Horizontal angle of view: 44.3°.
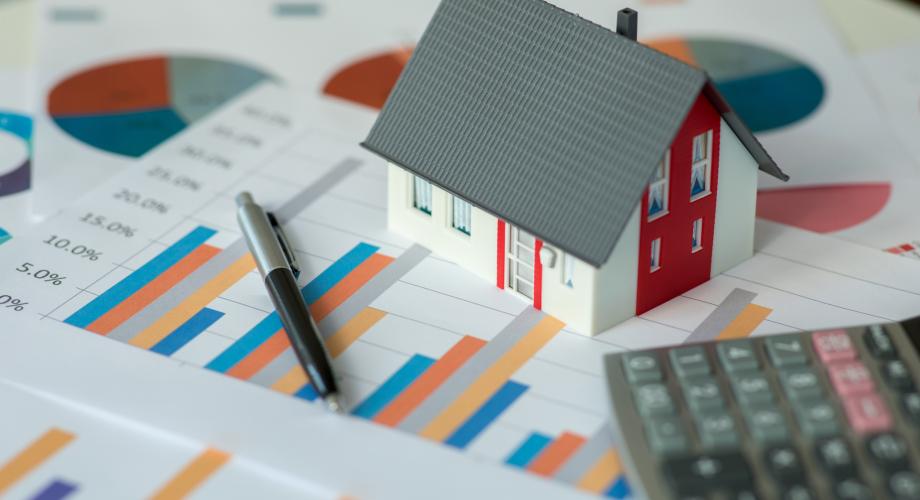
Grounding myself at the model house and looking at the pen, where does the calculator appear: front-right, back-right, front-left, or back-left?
back-left

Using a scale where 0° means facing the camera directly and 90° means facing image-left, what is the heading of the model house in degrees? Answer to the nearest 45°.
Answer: approximately 45°

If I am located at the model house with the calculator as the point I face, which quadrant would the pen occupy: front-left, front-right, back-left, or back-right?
back-right
